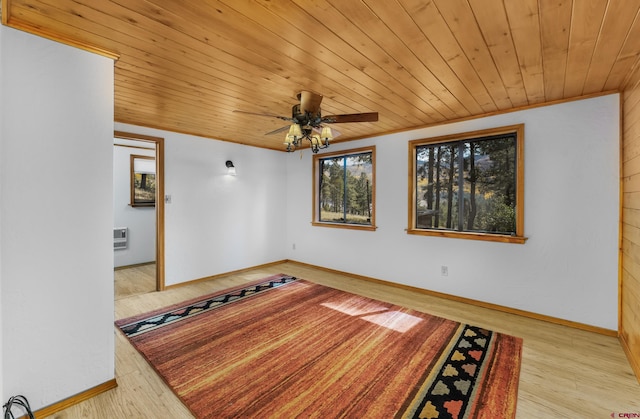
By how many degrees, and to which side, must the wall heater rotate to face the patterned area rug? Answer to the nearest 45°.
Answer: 0° — it already faces it

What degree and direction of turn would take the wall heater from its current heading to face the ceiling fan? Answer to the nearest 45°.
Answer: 0° — it already faces it

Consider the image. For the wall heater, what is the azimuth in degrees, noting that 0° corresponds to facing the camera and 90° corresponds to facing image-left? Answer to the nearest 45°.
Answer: approximately 0°

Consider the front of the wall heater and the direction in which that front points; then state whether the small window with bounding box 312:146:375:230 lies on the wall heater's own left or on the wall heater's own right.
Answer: on the wall heater's own left

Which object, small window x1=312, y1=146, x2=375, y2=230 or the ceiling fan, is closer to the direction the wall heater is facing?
the ceiling fan

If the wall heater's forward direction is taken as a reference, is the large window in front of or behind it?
in front

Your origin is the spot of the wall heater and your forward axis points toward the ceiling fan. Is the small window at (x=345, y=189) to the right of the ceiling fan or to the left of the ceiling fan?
left
